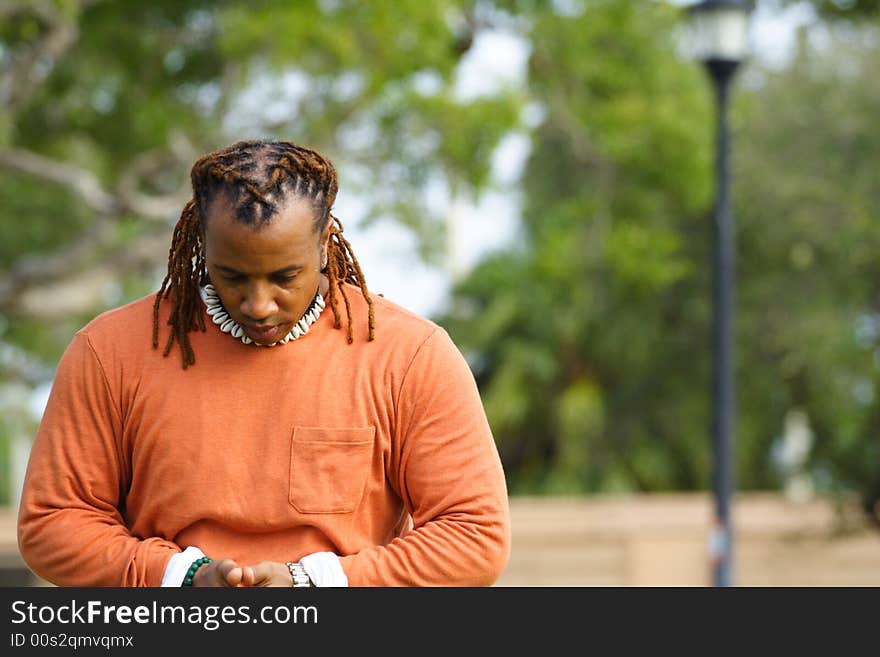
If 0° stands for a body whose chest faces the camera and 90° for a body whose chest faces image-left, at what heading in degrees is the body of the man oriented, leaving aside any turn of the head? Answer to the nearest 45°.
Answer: approximately 0°

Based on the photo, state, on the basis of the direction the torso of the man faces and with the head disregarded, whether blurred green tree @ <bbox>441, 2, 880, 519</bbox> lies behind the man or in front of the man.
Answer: behind

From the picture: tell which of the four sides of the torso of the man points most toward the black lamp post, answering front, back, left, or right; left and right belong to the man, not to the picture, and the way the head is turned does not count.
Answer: back
